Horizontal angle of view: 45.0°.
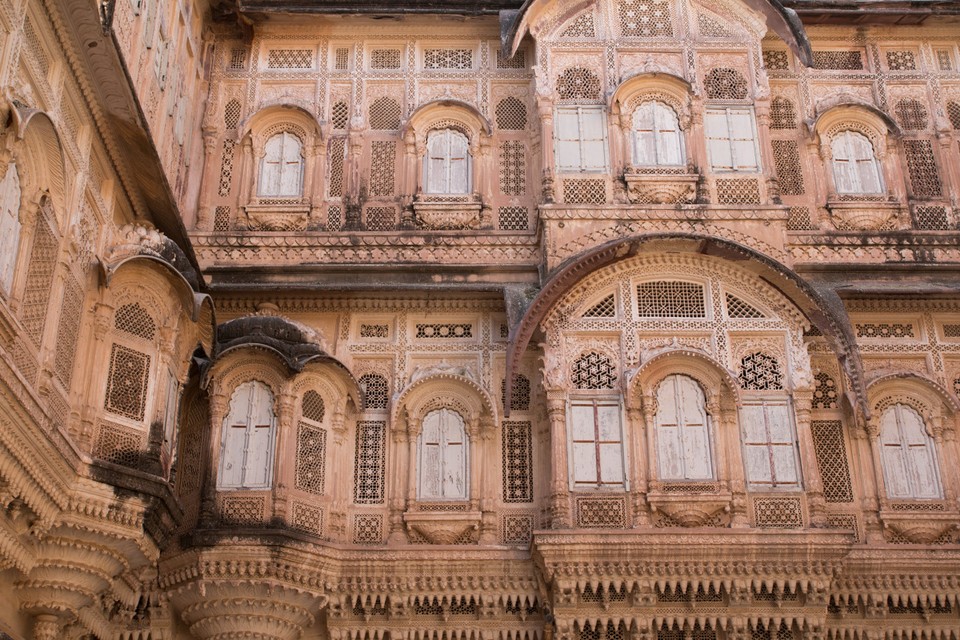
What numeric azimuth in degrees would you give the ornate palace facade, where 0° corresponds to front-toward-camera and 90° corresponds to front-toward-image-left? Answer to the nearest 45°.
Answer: approximately 0°
